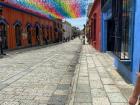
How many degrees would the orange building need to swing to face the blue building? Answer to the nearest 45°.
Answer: approximately 45° to its right

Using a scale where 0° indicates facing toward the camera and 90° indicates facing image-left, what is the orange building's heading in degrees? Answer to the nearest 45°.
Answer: approximately 315°
